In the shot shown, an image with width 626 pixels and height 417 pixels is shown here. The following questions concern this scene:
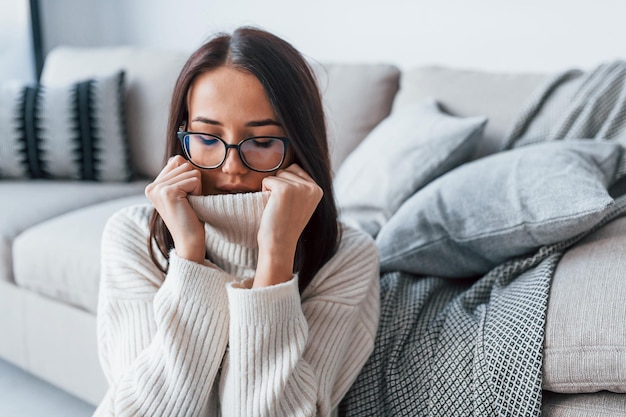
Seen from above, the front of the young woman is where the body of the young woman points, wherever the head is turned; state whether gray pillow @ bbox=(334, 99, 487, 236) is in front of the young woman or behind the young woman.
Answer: behind

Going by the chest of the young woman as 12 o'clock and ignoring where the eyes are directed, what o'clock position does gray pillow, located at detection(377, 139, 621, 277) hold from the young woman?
The gray pillow is roughly at 8 o'clock from the young woman.

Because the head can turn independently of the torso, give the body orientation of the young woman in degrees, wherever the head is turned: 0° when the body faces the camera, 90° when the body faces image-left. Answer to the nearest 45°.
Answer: approximately 0°

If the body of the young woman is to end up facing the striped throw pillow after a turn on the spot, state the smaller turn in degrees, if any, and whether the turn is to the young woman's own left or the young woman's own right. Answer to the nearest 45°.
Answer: approximately 135° to the young woman's own right
